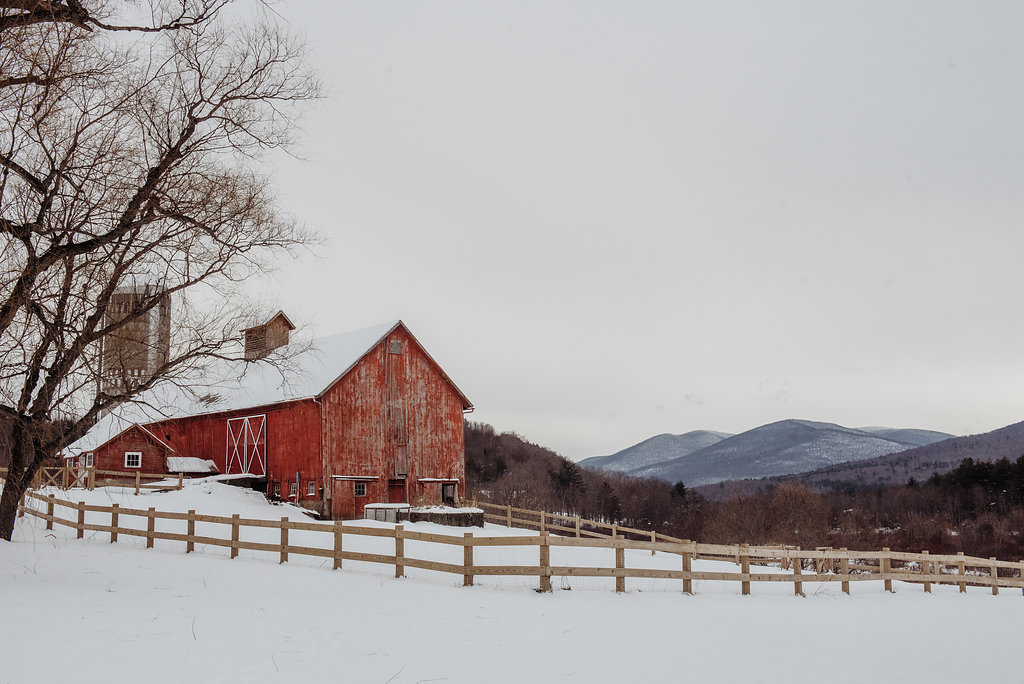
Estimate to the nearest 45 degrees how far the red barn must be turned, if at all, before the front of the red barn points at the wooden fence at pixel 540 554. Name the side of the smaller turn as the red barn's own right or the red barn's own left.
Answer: approximately 45° to the red barn's own left
